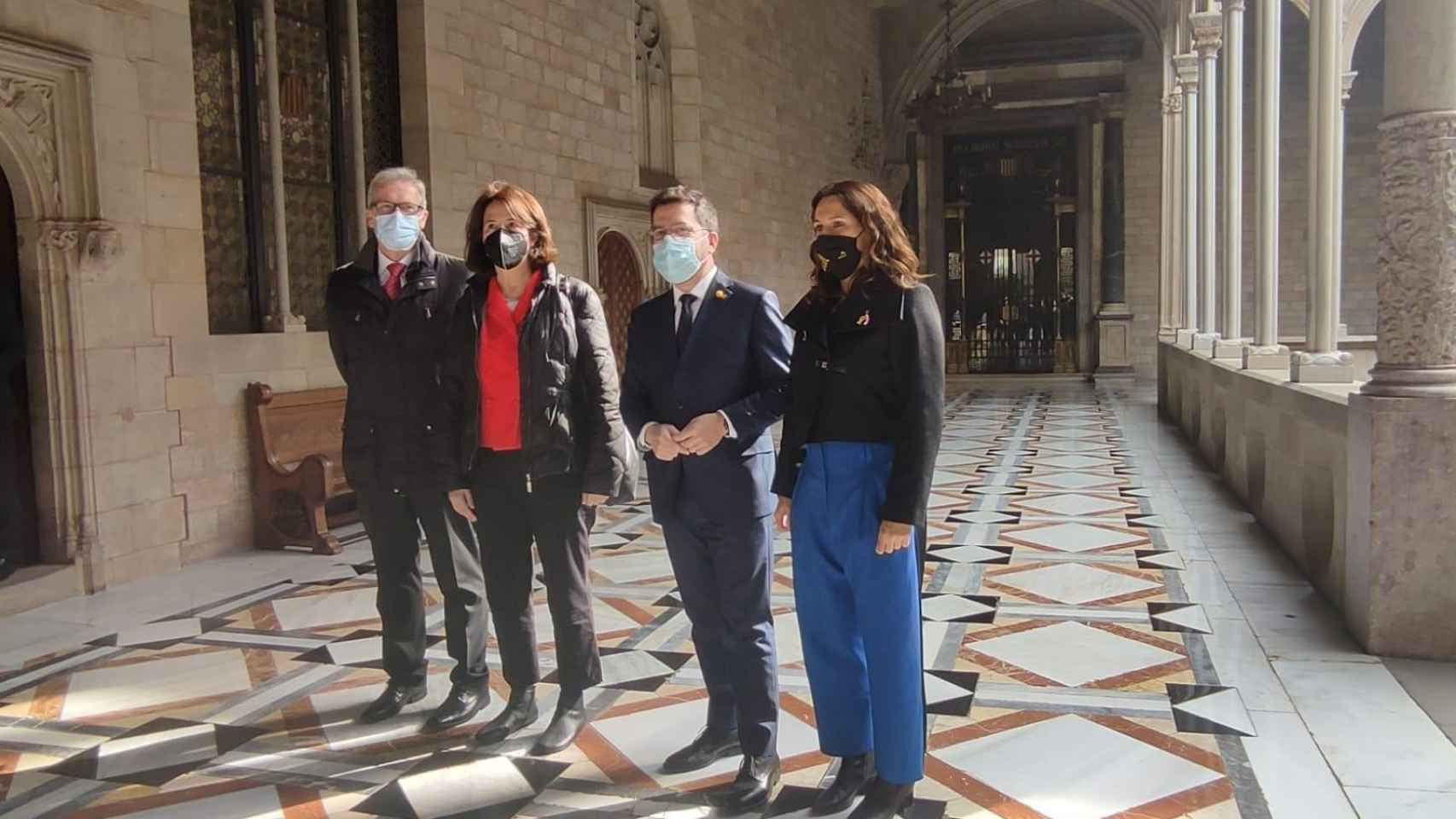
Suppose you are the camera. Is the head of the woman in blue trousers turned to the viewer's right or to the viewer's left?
to the viewer's left

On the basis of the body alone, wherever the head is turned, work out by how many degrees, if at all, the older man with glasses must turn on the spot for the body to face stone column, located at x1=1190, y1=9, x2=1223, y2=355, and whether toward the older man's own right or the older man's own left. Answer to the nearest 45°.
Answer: approximately 135° to the older man's own left

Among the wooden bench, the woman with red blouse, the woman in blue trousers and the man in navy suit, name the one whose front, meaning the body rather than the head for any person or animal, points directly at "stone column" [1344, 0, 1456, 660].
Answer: the wooden bench

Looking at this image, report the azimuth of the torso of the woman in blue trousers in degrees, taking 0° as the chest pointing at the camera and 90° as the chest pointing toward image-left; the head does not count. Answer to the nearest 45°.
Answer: approximately 45°

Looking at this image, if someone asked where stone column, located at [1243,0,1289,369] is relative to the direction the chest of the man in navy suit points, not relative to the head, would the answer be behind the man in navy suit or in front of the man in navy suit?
behind

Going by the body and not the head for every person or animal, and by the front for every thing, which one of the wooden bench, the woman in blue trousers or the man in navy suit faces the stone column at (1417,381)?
the wooden bench

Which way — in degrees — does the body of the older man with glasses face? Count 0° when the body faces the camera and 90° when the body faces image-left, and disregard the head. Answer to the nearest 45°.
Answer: approximately 0°

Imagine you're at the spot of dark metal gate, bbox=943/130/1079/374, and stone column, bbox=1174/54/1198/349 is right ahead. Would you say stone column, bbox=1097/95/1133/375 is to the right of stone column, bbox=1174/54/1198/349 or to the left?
left

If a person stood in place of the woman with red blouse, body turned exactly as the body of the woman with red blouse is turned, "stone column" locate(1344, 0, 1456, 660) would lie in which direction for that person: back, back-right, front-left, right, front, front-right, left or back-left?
back-left
